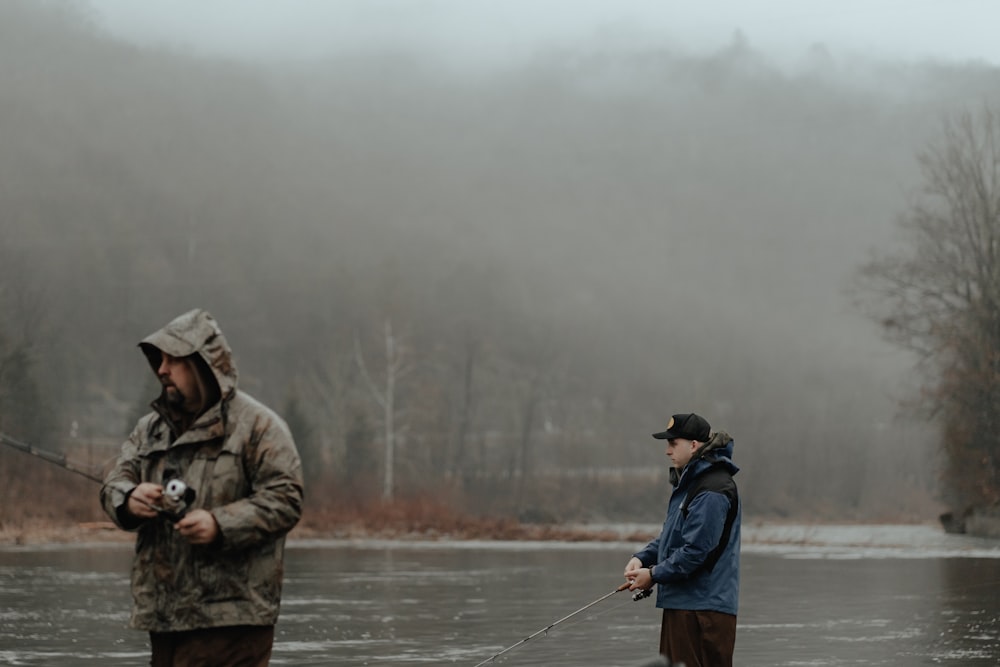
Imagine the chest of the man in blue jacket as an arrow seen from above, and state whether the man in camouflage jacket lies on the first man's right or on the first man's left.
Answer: on the first man's left

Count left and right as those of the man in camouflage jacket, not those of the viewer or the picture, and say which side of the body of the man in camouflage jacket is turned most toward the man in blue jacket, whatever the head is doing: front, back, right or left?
back

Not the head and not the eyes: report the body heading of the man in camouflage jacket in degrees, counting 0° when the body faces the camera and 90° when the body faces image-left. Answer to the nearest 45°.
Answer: approximately 45°

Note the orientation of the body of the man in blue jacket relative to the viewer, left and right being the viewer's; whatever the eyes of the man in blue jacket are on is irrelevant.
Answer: facing to the left of the viewer
